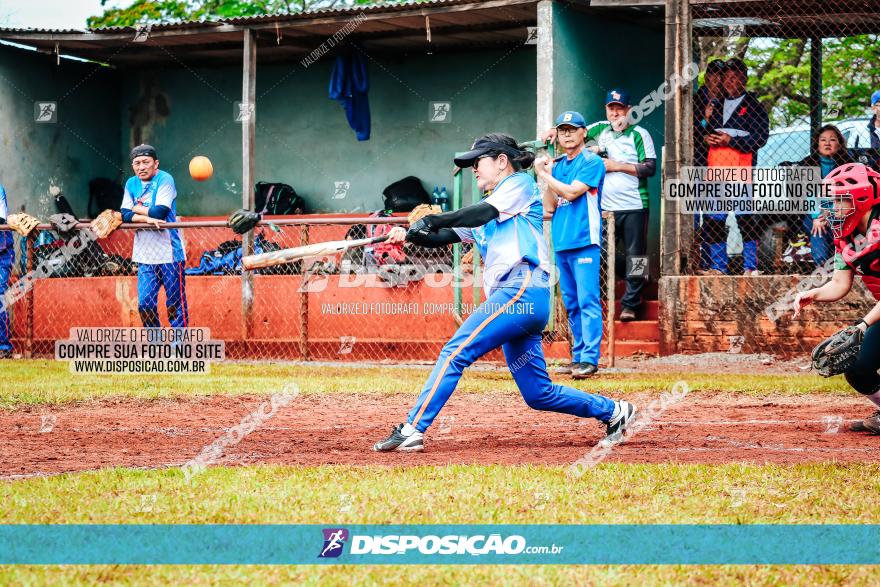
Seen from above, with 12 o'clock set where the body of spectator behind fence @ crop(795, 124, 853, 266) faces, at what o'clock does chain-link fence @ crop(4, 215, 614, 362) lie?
The chain-link fence is roughly at 3 o'clock from the spectator behind fence.

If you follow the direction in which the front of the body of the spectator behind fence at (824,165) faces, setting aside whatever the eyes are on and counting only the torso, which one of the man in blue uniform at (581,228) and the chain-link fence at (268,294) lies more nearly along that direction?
the man in blue uniform

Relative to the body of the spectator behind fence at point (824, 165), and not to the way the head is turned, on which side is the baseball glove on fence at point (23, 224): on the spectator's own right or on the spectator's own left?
on the spectator's own right

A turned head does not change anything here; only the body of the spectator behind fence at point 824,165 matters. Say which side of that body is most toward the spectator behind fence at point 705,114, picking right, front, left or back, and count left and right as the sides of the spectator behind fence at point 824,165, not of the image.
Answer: right

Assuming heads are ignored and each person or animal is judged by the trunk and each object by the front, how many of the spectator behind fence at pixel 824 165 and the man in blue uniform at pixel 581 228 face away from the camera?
0

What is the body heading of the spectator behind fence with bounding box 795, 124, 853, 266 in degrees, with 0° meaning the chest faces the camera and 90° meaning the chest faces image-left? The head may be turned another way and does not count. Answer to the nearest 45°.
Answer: approximately 0°

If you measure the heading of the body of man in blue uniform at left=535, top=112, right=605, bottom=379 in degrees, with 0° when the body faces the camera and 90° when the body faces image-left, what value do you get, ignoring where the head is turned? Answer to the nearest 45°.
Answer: approximately 45°

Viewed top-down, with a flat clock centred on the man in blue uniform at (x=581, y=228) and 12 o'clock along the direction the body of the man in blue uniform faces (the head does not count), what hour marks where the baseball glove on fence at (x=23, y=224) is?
The baseball glove on fence is roughly at 2 o'clock from the man in blue uniform.

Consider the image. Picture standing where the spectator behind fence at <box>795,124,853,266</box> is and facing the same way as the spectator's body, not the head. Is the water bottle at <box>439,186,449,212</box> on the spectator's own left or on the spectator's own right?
on the spectator's own right

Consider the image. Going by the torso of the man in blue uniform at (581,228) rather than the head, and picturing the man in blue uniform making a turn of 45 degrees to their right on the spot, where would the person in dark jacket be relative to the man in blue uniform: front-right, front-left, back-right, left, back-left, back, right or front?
back-right
